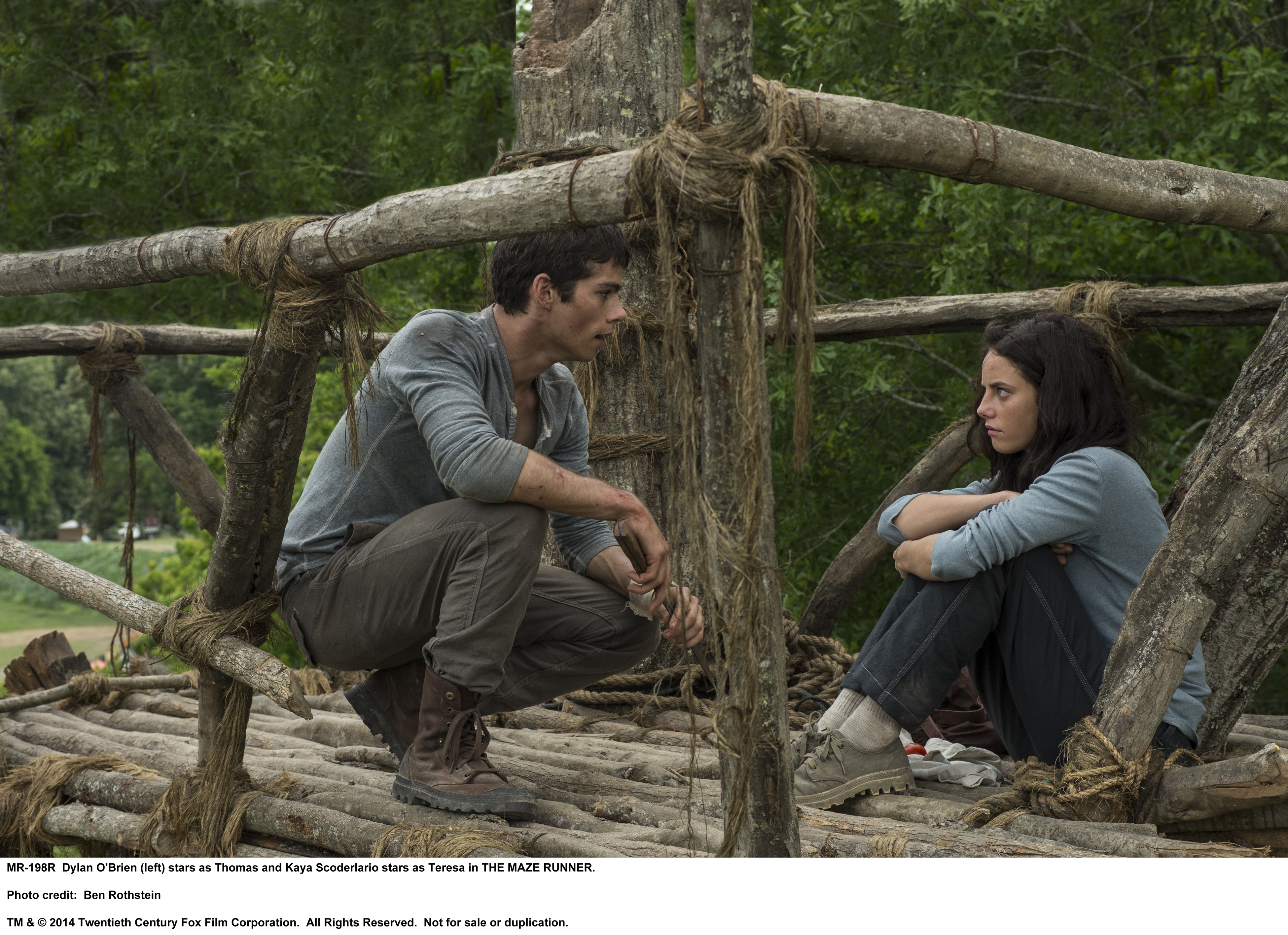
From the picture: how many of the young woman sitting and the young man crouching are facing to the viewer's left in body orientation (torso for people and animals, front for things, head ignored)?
1

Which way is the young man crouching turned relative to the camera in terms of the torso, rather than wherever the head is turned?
to the viewer's right

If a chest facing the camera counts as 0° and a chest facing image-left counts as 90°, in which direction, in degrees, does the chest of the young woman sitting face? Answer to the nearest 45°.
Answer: approximately 90°

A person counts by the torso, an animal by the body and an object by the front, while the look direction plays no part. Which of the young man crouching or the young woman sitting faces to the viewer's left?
the young woman sitting

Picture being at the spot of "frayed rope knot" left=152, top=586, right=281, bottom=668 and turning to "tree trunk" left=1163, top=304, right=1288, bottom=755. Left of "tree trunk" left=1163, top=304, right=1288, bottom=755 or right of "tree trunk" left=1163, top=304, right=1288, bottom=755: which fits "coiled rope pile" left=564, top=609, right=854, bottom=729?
left

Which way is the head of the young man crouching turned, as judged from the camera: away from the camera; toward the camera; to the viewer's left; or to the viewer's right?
to the viewer's right

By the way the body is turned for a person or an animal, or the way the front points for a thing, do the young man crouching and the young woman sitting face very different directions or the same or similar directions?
very different directions

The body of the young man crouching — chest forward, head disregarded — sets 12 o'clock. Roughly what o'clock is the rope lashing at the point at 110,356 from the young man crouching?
The rope lashing is roughly at 8 o'clock from the young man crouching.
